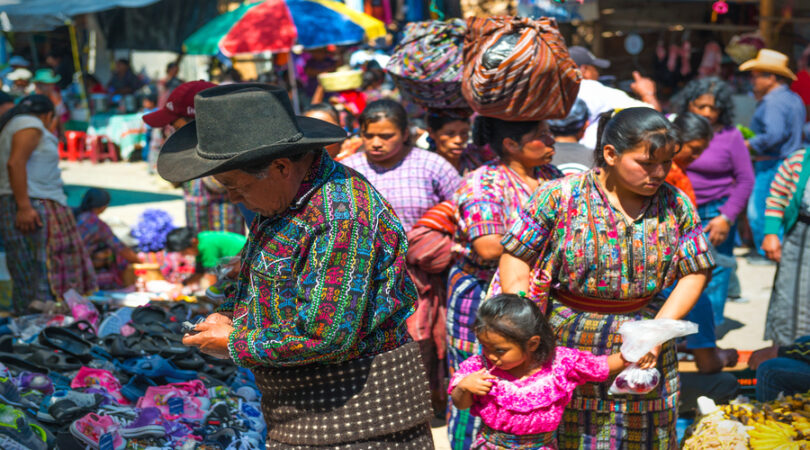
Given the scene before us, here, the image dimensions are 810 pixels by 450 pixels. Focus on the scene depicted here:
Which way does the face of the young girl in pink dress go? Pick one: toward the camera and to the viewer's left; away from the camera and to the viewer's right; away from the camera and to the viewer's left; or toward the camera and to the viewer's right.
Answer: toward the camera and to the viewer's left

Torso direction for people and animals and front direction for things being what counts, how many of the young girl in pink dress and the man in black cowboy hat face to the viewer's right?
0

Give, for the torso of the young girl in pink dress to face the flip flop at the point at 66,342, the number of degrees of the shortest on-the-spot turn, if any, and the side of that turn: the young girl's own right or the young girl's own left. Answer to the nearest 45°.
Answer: approximately 90° to the young girl's own right

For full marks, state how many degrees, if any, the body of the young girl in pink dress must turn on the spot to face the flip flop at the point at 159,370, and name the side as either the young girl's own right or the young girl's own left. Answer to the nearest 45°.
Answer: approximately 90° to the young girl's own right

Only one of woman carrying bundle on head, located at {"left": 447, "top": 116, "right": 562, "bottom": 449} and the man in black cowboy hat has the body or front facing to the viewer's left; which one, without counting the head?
the man in black cowboy hat

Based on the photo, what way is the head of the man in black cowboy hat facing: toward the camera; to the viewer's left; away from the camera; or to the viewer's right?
to the viewer's left

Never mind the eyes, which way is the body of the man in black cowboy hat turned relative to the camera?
to the viewer's left
